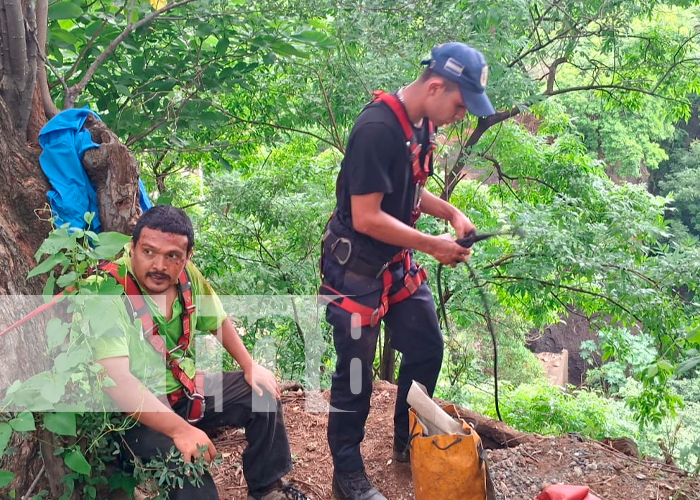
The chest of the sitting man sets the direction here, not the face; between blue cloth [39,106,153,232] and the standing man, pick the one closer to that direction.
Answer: the standing man

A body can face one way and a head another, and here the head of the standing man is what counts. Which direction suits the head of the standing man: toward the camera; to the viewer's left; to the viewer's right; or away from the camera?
to the viewer's right

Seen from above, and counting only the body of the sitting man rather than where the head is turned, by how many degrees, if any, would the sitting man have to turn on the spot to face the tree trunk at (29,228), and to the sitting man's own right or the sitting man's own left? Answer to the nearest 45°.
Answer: approximately 180°

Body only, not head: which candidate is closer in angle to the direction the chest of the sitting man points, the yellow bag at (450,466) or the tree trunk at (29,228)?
the yellow bag

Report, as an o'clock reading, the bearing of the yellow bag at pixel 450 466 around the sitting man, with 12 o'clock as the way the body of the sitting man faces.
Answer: The yellow bag is roughly at 11 o'clock from the sitting man.

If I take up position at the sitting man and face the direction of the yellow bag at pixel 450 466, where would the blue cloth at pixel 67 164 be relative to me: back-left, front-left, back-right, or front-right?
back-left

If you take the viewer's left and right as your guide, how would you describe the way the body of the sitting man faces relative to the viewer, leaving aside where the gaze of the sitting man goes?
facing the viewer and to the right of the viewer

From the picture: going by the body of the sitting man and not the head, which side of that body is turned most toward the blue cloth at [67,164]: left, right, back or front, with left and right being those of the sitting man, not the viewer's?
back

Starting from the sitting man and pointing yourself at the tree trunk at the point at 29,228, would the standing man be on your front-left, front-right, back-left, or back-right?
back-right

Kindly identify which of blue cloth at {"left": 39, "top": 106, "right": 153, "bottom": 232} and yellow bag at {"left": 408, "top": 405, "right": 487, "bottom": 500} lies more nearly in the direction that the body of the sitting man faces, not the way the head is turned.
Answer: the yellow bag
